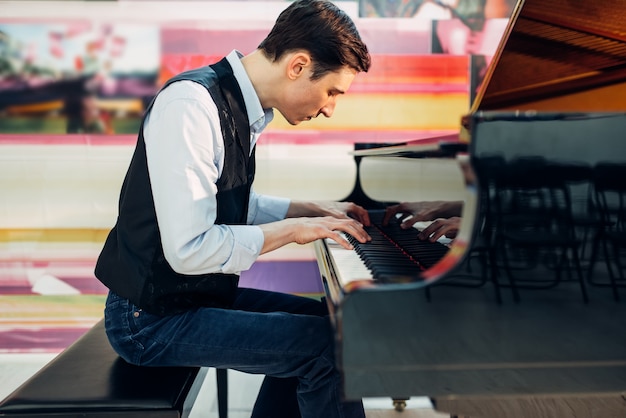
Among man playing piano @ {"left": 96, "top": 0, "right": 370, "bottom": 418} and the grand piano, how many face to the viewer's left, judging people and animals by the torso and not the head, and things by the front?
1

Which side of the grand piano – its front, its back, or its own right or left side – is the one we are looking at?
left

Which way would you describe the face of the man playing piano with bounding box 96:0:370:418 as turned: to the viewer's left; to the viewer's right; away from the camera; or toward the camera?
to the viewer's right

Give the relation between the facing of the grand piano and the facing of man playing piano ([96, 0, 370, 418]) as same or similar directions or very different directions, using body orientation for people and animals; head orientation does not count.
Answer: very different directions

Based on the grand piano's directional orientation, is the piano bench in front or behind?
in front

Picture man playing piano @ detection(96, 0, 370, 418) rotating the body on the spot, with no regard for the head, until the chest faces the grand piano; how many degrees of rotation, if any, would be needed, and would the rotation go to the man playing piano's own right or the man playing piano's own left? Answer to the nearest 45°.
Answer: approximately 45° to the man playing piano's own right

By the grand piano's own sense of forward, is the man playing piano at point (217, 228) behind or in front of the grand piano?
in front

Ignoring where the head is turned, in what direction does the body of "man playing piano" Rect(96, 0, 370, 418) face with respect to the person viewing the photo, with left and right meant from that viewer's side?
facing to the right of the viewer
